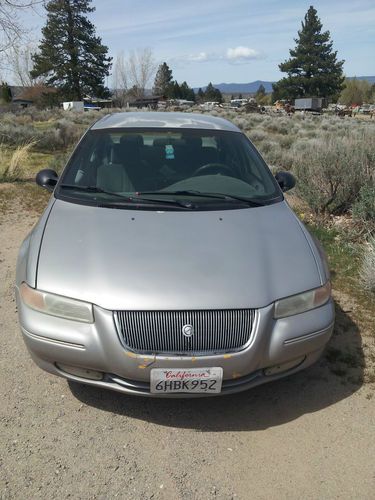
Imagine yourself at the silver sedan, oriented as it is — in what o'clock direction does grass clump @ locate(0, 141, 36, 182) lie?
The grass clump is roughly at 5 o'clock from the silver sedan.

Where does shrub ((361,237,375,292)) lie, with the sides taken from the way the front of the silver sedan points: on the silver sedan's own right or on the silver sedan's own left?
on the silver sedan's own left

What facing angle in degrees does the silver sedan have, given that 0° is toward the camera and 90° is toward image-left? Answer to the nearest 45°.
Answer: approximately 0°

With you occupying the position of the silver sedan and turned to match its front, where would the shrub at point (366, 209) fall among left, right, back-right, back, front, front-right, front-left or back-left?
back-left

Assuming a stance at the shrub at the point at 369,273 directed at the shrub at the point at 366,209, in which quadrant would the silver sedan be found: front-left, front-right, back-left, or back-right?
back-left

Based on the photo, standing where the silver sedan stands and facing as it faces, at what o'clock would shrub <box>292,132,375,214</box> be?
The shrub is roughly at 7 o'clock from the silver sedan.
